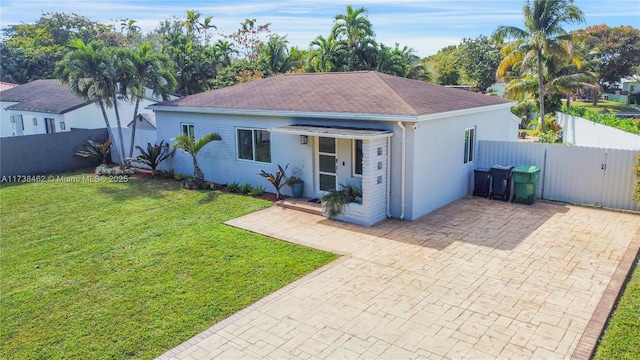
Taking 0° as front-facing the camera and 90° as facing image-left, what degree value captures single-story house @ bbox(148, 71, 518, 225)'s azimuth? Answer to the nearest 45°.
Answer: approximately 45°

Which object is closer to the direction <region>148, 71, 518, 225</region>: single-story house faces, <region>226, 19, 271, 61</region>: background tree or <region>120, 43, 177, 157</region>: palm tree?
the palm tree

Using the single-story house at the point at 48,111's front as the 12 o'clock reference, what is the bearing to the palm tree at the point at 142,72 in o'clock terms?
The palm tree is roughly at 10 o'clock from the single-story house.

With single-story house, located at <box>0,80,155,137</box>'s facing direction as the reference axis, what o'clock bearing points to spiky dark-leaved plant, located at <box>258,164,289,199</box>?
The spiky dark-leaved plant is roughly at 10 o'clock from the single-story house.

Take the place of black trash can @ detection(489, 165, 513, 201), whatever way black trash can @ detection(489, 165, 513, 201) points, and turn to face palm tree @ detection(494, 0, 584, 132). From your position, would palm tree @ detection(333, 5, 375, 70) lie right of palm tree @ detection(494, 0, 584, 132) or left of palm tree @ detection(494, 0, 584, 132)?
left

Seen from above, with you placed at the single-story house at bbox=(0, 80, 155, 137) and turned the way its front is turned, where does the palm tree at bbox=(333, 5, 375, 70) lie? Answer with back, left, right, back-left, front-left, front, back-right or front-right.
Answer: back-left

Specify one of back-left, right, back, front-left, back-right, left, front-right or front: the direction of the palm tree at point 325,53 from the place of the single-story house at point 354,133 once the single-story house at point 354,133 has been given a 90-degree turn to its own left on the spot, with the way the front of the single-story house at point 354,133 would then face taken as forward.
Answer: back-left

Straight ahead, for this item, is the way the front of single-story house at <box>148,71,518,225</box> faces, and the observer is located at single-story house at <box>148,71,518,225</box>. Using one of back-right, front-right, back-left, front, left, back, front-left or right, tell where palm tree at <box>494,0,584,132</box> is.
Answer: back

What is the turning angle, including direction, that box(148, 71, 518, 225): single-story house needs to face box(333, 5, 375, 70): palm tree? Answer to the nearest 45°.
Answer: approximately 135° to its right

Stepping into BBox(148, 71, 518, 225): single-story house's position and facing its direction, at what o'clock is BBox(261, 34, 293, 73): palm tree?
The palm tree is roughly at 4 o'clock from the single-story house.

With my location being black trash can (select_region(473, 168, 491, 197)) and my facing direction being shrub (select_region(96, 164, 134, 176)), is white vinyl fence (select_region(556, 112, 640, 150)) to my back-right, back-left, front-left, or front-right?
back-right

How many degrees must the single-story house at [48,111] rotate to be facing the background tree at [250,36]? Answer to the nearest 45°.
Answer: approximately 180°

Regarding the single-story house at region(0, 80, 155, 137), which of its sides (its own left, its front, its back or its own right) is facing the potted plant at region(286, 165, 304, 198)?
left
